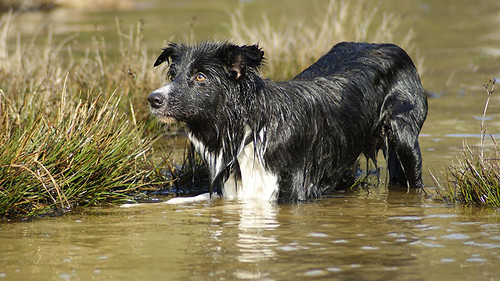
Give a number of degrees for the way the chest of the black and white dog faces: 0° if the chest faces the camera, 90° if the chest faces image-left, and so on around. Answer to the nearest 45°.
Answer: approximately 45°

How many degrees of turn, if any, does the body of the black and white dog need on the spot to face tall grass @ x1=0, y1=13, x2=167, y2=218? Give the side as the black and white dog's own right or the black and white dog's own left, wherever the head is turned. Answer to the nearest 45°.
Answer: approximately 45° to the black and white dog's own right

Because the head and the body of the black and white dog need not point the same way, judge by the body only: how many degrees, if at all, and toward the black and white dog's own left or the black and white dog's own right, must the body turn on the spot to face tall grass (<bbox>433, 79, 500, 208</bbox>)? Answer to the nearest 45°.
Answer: approximately 135° to the black and white dog's own left
